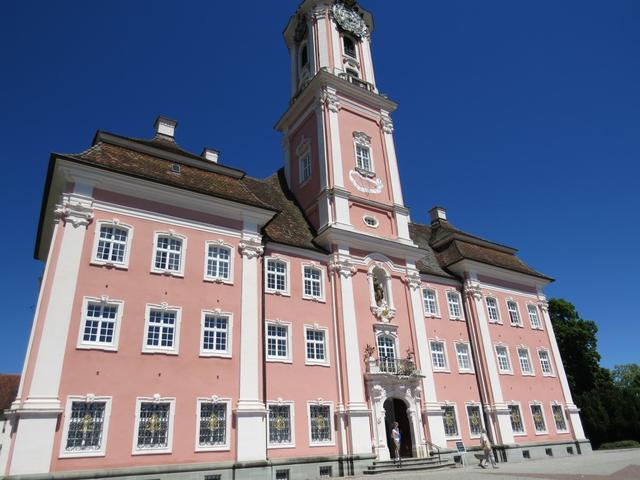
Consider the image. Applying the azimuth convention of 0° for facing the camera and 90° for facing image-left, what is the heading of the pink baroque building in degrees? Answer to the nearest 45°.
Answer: approximately 315°
